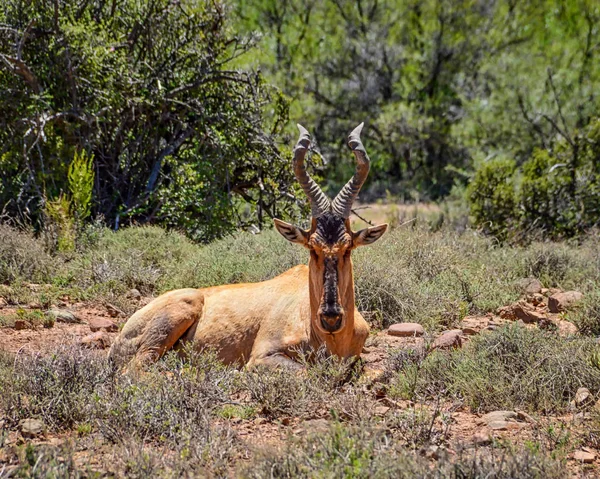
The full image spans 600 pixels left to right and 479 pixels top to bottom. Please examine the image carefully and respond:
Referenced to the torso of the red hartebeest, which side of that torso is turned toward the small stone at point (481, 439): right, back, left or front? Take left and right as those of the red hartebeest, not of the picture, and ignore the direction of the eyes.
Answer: front

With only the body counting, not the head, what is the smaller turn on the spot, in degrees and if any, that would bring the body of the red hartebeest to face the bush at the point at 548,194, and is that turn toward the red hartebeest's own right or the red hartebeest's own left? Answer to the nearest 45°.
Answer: approximately 90° to the red hartebeest's own left

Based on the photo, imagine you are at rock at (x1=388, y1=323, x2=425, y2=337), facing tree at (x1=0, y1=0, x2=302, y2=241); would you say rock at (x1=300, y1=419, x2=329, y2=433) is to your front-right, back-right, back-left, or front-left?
back-left

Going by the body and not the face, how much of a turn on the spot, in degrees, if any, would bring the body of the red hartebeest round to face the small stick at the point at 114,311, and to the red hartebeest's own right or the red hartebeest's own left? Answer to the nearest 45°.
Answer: approximately 180°

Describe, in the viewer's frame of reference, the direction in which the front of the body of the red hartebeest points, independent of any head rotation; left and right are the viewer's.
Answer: facing the viewer and to the right of the viewer

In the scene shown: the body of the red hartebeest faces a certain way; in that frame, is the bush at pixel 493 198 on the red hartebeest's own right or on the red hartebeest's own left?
on the red hartebeest's own left

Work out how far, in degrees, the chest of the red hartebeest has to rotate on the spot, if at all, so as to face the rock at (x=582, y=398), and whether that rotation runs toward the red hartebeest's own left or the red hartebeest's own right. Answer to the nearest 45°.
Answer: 0° — it already faces it

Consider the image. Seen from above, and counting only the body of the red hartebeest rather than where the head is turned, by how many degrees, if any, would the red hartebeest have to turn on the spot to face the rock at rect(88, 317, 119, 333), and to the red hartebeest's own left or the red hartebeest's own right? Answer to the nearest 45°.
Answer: approximately 180°

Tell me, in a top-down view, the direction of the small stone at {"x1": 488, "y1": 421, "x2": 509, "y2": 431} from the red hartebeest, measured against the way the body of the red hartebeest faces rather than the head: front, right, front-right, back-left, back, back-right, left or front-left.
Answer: front

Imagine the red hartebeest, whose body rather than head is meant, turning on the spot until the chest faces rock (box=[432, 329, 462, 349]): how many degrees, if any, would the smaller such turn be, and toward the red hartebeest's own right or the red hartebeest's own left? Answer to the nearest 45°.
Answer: approximately 45° to the red hartebeest's own left

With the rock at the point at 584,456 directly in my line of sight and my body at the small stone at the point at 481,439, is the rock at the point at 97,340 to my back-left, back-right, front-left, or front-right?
back-left
